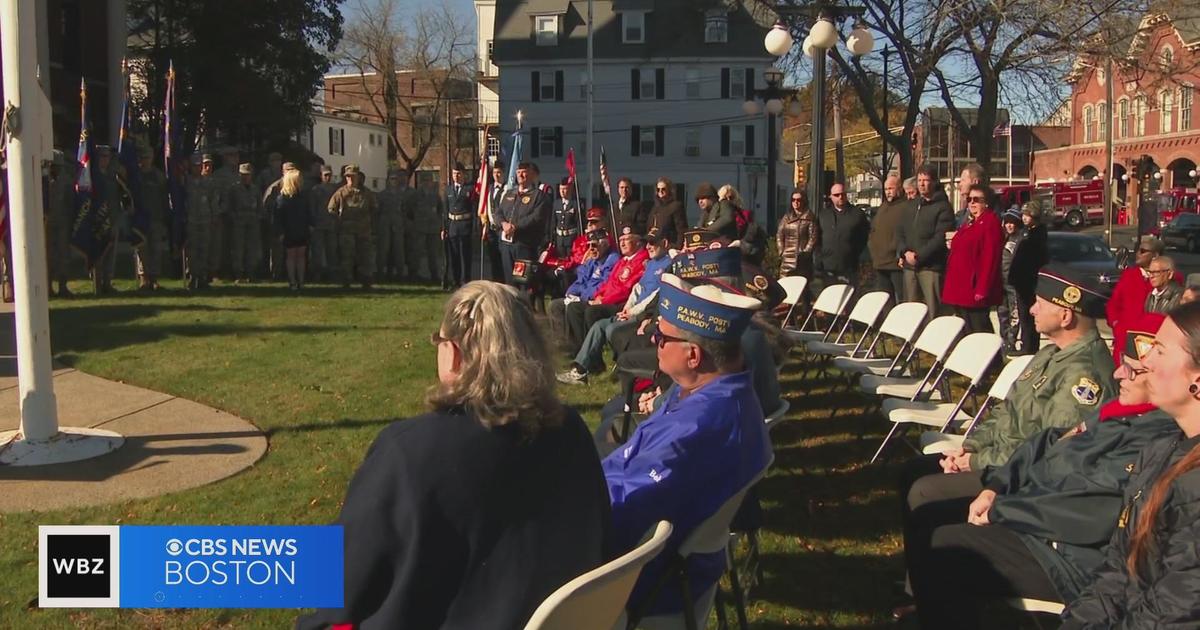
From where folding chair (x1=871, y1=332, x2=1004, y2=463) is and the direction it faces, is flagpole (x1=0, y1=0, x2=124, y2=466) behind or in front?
in front

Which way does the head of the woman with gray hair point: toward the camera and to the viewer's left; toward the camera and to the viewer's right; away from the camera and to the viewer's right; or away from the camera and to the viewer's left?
away from the camera and to the viewer's left

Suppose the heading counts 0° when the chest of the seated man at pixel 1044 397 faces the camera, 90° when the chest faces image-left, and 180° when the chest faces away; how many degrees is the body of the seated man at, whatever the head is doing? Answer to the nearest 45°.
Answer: approximately 90°

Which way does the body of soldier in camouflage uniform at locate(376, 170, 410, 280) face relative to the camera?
toward the camera

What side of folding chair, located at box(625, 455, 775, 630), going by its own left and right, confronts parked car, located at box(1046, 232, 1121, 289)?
right

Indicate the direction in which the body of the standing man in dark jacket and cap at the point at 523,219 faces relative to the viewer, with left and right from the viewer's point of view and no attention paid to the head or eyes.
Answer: facing the viewer and to the left of the viewer

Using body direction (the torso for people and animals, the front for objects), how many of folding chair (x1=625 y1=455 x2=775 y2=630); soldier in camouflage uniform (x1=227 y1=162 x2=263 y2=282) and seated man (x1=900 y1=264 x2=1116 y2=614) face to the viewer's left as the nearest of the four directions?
2

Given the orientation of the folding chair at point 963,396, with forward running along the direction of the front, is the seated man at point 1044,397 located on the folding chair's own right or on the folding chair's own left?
on the folding chair's own left

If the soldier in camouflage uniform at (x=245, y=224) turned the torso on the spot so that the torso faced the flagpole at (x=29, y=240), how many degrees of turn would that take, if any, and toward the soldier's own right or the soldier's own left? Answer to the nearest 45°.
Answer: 0° — they already face it
